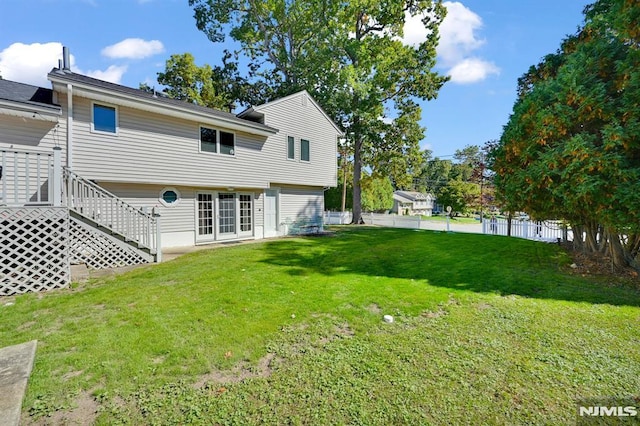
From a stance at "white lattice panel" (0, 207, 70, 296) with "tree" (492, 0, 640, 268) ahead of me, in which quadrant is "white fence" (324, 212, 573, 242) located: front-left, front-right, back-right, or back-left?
front-left

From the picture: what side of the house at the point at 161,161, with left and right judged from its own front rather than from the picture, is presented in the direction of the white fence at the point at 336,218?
right

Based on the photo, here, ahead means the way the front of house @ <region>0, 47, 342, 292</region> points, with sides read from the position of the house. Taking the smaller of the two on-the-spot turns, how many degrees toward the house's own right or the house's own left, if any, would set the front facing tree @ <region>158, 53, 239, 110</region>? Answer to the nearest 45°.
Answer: approximately 45° to the house's own right

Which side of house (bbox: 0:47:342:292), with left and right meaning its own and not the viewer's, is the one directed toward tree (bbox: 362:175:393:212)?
right

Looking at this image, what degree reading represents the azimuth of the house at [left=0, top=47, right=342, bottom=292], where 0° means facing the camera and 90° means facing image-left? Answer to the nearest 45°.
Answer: approximately 135°
